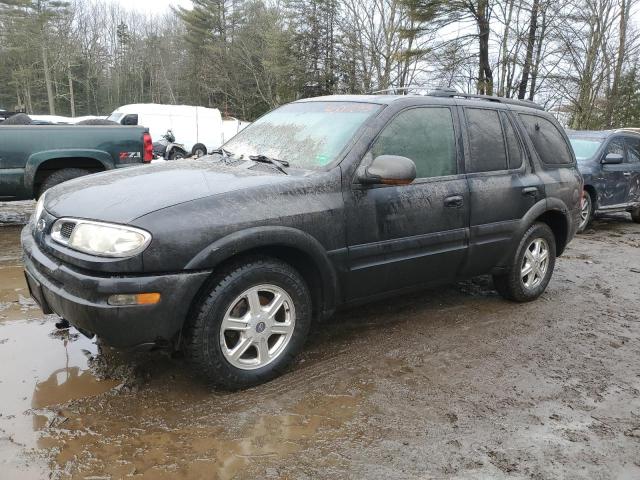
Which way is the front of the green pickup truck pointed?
to the viewer's left

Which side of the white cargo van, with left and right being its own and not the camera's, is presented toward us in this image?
left

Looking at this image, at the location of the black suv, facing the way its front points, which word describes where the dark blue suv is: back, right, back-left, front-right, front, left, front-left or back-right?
back

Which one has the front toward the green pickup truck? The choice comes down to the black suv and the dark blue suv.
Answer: the dark blue suv

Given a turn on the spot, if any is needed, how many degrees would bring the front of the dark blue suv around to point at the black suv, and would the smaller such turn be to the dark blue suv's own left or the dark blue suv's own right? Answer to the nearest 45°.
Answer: approximately 45° to the dark blue suv's own left

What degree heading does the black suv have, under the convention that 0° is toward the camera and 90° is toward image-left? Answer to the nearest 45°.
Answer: approximately 45°

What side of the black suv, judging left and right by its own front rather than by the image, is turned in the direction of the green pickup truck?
right

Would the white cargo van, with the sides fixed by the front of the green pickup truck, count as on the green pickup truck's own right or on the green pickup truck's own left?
on the green pickup truck's own right
